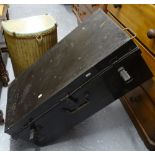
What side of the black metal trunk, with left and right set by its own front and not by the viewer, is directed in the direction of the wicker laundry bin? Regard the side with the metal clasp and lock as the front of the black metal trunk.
back

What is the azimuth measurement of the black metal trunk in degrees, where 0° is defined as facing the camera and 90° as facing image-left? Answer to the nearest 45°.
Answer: approximately 315°

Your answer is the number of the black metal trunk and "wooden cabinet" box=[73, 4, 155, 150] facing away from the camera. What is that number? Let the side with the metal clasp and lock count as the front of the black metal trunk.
0

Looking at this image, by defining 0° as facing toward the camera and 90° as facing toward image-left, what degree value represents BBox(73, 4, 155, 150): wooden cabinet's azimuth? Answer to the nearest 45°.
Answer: approximately 45°
